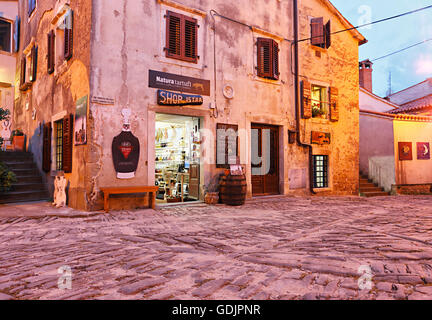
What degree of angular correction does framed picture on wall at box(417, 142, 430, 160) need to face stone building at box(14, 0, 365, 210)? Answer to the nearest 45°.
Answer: approximately 45° to its right

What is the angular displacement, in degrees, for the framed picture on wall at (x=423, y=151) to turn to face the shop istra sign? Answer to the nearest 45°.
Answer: approximately 45° to its right

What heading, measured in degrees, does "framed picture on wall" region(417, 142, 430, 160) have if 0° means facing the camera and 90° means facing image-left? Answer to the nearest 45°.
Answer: approximately 0°

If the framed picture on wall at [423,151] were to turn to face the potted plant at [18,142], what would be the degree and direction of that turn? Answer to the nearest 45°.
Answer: approximately 45° to its right
